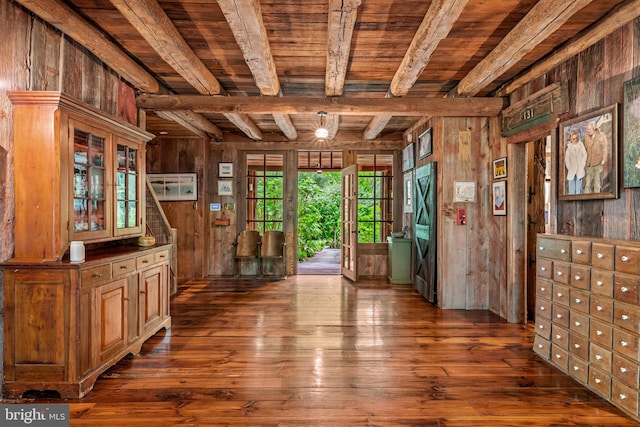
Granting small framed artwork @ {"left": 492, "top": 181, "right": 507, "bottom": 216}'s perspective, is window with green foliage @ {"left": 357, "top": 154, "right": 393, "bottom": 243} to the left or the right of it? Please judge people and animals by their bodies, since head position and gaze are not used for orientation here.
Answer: on its right

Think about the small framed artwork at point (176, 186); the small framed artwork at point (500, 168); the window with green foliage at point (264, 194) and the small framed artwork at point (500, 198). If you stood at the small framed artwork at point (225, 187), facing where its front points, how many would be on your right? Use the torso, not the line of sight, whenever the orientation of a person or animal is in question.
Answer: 1

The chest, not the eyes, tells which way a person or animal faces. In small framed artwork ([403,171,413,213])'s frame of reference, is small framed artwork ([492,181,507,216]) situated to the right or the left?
on its left

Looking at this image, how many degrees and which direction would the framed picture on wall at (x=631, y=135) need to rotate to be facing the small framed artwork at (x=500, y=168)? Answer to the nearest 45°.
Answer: approximately 90° to its right

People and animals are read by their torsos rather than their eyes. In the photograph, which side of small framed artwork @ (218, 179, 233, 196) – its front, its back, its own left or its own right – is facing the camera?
front

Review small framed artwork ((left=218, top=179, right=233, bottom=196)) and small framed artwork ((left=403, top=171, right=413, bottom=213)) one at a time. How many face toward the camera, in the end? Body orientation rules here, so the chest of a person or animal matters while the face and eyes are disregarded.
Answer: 1

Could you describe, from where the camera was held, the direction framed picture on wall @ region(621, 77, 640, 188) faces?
facing the viewer and to the left of the viewer

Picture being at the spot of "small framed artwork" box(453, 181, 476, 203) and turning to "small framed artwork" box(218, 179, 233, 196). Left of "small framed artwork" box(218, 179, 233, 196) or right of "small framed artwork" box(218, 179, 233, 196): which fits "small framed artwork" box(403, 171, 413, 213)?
right

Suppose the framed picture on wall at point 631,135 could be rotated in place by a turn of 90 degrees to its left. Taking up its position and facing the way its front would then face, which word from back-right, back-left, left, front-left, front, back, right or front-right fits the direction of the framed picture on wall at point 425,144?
back

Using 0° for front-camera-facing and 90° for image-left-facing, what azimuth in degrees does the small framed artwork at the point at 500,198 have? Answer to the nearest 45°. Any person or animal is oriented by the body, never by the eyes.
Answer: approximately 45°

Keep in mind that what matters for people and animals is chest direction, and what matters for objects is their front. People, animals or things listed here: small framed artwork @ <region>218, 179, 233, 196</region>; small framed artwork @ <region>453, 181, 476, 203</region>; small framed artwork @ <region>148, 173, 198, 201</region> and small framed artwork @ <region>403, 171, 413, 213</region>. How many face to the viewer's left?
1

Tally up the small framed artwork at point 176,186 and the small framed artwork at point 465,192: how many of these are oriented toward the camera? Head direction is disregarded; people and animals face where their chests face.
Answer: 2
